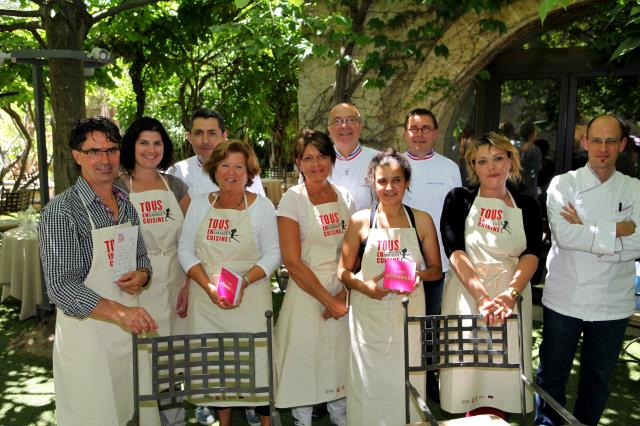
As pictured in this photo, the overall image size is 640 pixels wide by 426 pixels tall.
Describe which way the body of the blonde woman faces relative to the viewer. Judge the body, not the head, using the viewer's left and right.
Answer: facing the viewer

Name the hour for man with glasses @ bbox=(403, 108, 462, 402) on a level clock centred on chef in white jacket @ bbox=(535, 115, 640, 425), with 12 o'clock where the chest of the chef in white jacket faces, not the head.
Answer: The man with glasses is roughly at 4 o'clock from the chef in white jacket.

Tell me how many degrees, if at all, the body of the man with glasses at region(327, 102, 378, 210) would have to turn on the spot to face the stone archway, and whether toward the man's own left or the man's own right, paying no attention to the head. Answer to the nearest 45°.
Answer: approximately 180°

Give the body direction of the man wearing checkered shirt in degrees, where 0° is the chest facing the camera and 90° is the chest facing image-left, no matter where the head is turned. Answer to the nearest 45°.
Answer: approximately 315°

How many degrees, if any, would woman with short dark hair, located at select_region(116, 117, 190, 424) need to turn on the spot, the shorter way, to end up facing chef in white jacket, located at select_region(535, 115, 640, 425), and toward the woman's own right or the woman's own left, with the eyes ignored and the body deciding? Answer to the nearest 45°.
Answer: approximately 45° to the woman's own left

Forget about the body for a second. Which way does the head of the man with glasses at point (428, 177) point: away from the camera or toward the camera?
toward the camera

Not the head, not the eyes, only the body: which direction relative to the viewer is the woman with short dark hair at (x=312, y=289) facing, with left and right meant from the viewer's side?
facing the viewer and to the right of the viewer

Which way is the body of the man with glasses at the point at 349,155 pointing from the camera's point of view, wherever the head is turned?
toward the camera

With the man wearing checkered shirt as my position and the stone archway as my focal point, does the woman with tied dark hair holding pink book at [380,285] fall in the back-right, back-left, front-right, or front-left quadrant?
front-right

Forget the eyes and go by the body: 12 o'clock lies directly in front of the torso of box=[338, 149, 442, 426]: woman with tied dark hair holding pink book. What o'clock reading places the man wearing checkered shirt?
The man wearing checkered shirt is roughly at 2 o'clock from the woman with tied dark hair holding pink book.

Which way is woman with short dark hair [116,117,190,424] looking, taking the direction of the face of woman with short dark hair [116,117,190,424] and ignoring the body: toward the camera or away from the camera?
toward the camera

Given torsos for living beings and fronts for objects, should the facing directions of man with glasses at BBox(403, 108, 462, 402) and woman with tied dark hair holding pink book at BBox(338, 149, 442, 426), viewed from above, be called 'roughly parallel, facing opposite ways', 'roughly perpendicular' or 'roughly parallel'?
roughly parallel

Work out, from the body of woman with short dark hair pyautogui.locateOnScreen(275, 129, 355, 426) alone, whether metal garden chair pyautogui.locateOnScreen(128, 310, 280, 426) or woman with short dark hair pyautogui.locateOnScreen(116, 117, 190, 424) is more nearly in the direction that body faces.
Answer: the metal garden chair

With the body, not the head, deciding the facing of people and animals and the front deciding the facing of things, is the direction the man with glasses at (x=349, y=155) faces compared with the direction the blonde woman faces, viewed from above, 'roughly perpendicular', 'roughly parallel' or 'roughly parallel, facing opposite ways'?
roughly parallel

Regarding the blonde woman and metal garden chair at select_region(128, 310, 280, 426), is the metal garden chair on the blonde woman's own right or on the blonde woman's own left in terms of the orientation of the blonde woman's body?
on the blonde woman's own right
